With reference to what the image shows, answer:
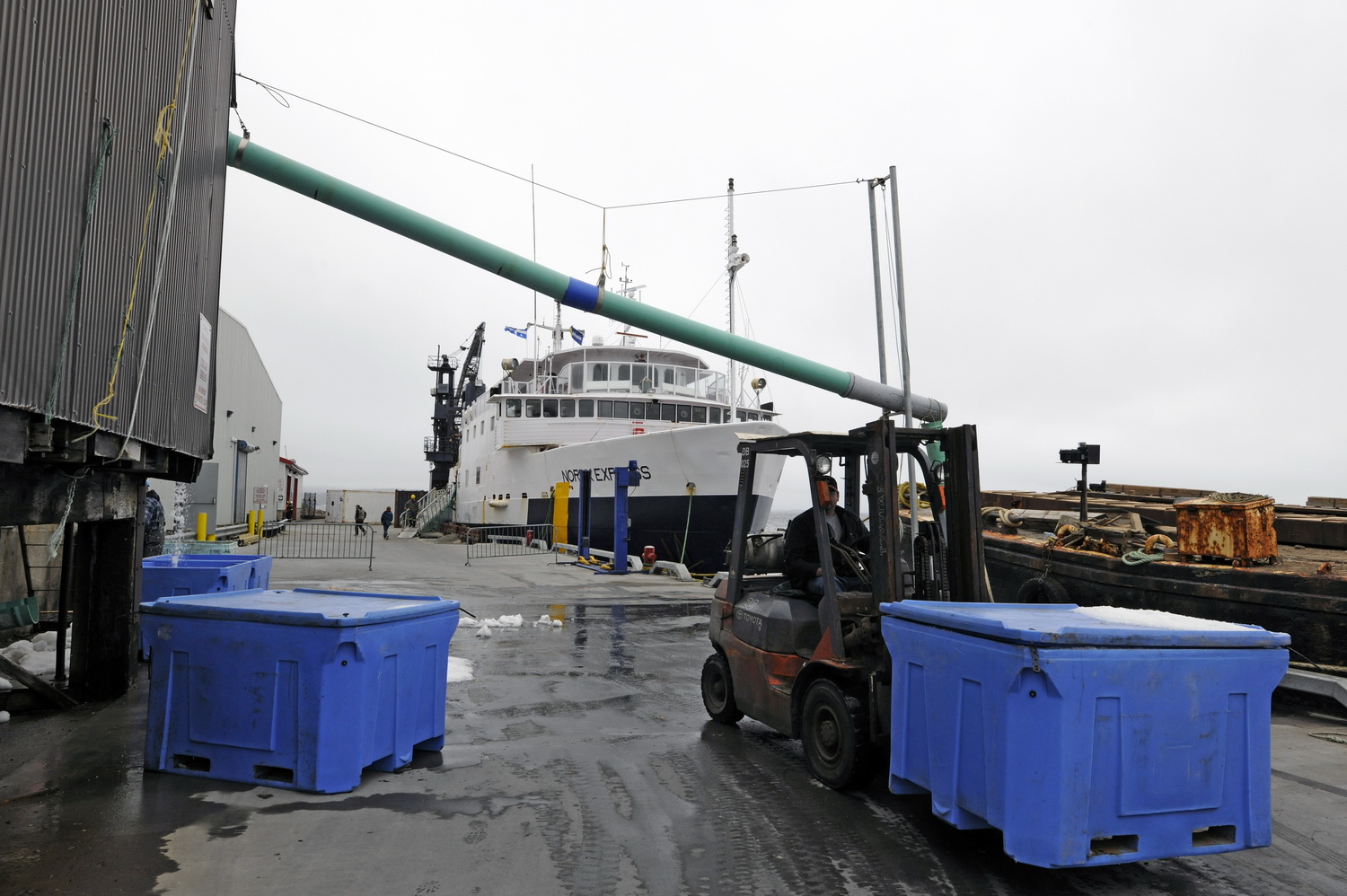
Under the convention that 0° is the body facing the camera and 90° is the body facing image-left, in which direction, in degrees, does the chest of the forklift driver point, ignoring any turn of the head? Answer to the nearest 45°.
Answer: approximately 315°

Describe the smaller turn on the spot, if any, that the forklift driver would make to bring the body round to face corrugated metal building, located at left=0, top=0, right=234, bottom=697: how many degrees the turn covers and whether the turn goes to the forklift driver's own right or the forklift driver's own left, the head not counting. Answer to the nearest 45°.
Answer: approximately 135° to the forklift driver's own right

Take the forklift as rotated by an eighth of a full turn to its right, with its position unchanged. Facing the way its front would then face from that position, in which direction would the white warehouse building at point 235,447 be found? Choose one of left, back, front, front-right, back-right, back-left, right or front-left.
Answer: back-right

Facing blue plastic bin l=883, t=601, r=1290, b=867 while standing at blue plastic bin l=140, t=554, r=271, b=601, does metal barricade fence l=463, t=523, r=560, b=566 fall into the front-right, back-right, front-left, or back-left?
back-left

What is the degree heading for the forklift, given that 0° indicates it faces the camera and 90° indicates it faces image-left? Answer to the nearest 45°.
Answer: approximately 315°

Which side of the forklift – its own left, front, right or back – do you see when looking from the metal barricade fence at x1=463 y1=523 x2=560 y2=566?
back

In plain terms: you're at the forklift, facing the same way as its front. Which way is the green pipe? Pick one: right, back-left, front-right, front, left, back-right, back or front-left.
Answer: back

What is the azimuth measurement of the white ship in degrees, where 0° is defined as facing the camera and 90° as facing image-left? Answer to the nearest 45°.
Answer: approximately 315°

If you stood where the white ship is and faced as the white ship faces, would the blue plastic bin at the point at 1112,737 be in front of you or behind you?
in front

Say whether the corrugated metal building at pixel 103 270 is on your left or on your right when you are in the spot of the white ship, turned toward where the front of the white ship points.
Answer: on your right

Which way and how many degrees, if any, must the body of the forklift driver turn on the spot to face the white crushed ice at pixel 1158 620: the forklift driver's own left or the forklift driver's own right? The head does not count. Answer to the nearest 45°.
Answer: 0° — they already face it

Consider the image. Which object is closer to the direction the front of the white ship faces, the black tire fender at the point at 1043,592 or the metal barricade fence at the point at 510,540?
the black tire fender
